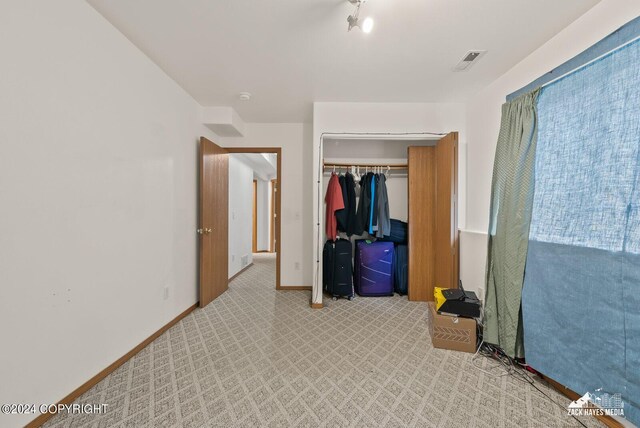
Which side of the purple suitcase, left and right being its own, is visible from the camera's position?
front

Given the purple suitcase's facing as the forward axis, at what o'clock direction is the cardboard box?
The cardboard box is roughly at 11 o'clock from the purple suitcase.

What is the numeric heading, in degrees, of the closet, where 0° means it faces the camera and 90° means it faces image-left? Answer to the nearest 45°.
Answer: approximately 0°
